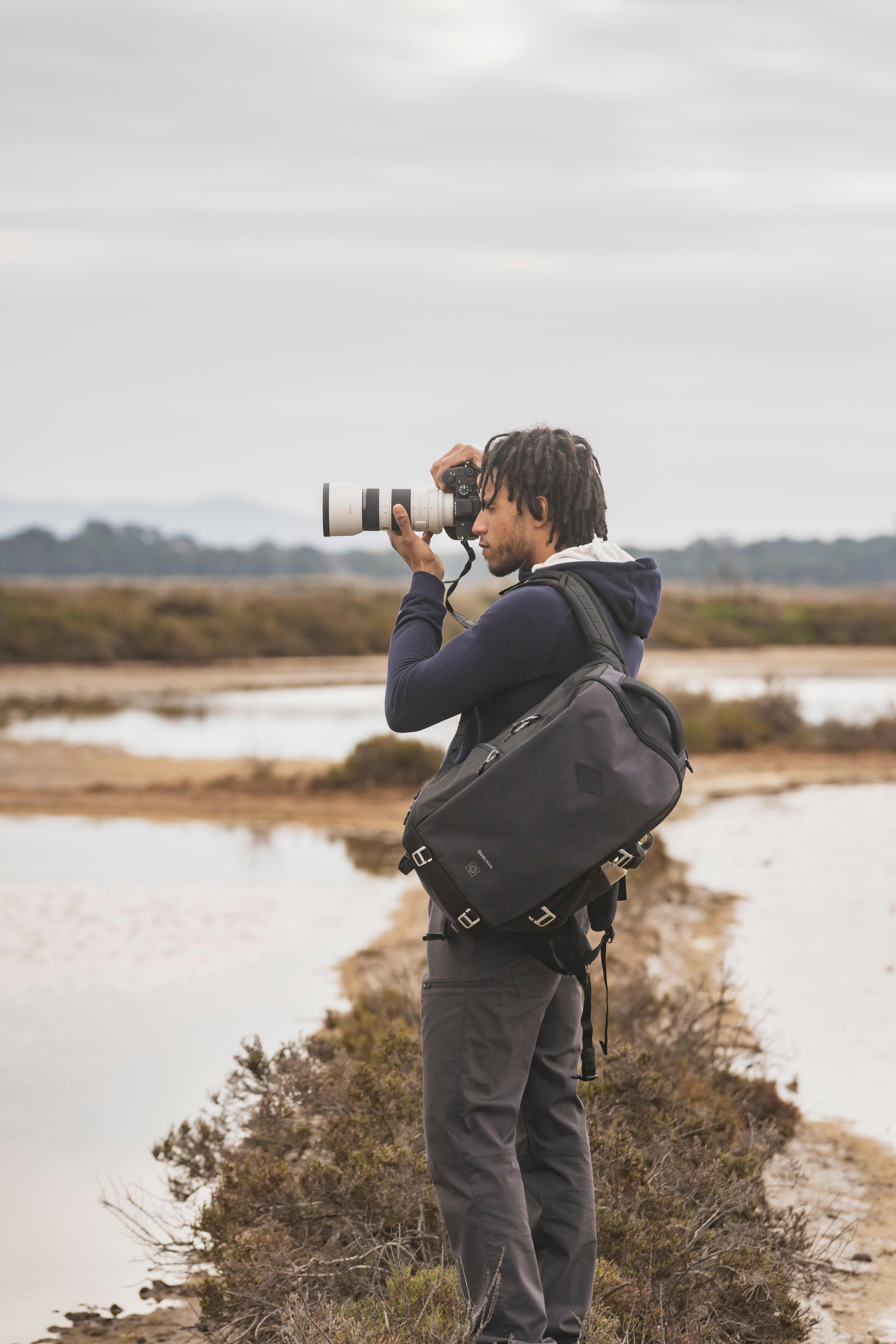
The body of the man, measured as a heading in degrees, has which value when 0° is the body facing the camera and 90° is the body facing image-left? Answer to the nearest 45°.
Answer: approximately 90°
